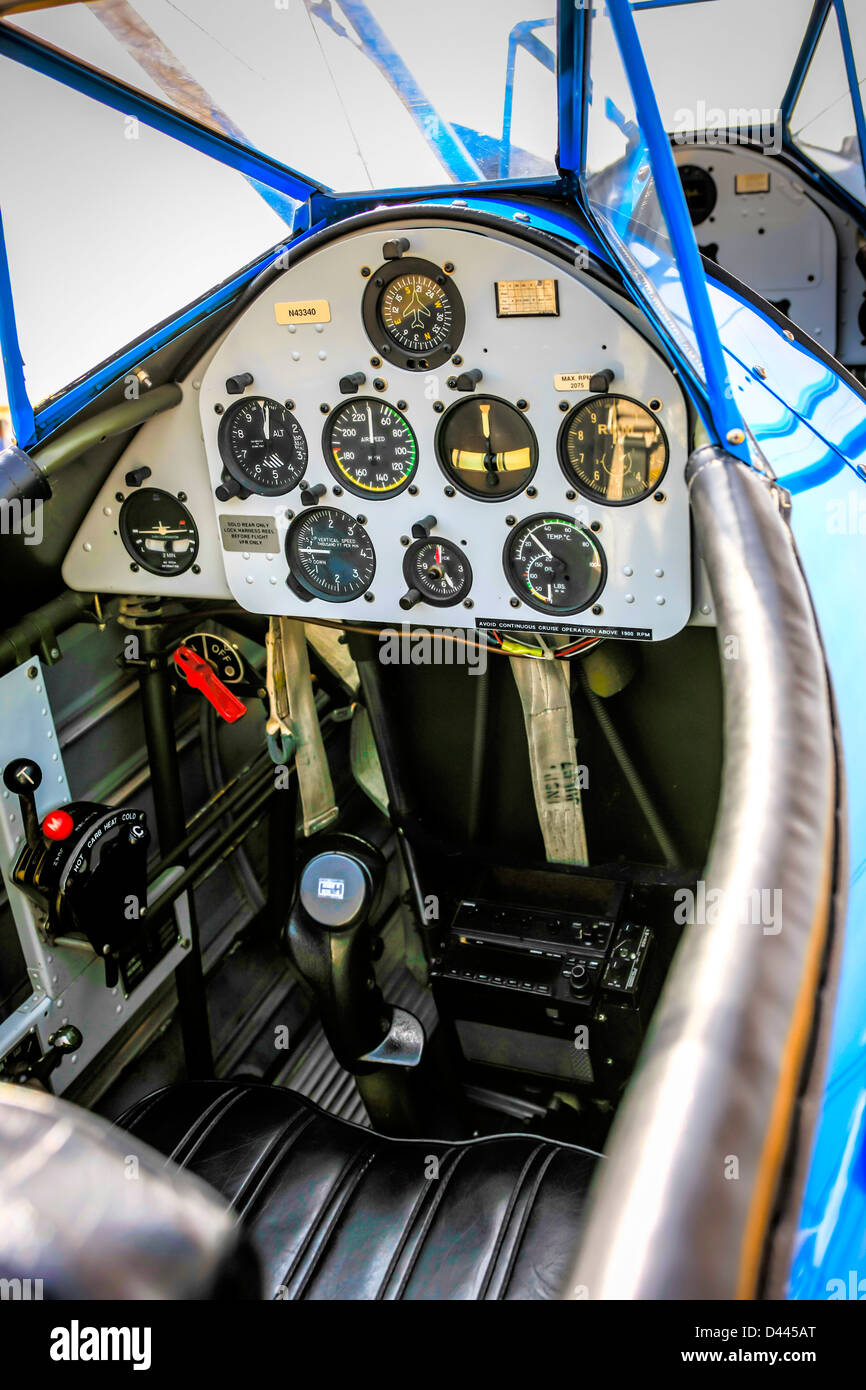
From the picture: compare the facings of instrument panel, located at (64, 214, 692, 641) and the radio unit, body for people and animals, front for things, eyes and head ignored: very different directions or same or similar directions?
same or similar directions

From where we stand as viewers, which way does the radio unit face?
facing the viewer

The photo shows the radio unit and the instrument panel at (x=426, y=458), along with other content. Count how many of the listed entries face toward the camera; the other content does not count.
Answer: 2

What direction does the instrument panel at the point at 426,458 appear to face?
toward the camera

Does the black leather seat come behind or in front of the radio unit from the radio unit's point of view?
in front
